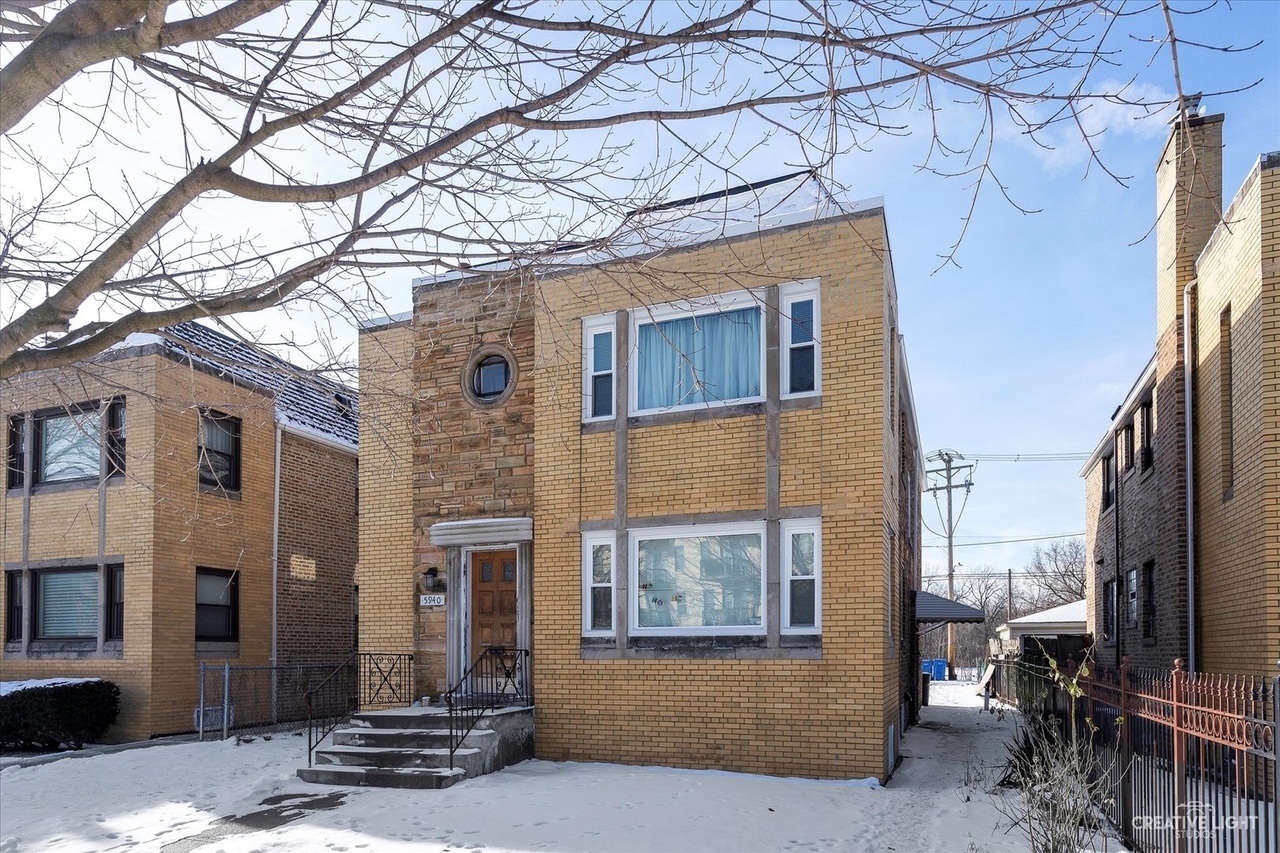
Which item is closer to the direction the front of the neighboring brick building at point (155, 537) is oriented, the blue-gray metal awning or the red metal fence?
the red metal fence

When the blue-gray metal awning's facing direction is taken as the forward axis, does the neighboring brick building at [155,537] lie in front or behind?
behind

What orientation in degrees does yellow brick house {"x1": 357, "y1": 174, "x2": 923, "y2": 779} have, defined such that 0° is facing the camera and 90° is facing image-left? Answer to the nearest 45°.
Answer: approximately 0°

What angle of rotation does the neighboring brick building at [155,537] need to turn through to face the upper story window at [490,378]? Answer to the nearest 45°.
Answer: approximately 90° to its left

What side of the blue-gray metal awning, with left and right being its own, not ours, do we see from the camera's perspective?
right

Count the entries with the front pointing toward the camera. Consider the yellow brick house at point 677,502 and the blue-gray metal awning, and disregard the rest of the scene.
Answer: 1

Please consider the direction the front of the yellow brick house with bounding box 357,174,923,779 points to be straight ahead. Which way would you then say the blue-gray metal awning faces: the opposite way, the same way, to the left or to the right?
to the left

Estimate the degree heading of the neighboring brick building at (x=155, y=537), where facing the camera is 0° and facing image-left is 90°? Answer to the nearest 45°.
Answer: approximately 45°

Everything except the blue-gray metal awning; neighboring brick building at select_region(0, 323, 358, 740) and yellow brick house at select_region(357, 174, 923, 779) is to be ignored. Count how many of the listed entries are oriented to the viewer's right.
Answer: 1

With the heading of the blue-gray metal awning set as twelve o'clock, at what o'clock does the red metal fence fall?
The red metal fence is roughly at 3 o'clock from the blue-gray metal awning.

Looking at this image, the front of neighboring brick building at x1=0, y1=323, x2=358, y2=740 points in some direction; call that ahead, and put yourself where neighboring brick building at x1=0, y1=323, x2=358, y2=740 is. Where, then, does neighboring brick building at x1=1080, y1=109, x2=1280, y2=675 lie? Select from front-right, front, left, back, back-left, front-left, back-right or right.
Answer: left

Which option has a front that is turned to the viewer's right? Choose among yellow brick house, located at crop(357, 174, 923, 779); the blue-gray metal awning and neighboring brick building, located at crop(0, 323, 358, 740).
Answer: the blue-gray metal awning
